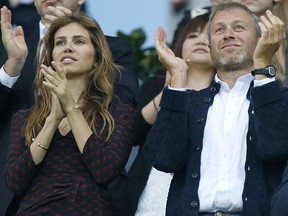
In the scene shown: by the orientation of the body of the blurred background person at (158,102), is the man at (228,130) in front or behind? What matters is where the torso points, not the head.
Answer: in front

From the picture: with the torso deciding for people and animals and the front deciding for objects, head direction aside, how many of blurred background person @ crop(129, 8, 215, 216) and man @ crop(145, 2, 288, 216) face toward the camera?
2

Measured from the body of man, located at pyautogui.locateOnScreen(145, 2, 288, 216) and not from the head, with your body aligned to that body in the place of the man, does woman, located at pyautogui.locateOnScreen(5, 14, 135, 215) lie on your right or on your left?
on your right

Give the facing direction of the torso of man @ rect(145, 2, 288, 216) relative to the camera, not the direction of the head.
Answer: toward the camera

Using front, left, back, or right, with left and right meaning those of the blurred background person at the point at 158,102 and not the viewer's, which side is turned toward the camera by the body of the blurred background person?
front

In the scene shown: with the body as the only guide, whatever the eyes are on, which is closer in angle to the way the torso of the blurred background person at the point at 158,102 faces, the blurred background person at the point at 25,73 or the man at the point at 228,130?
the man
